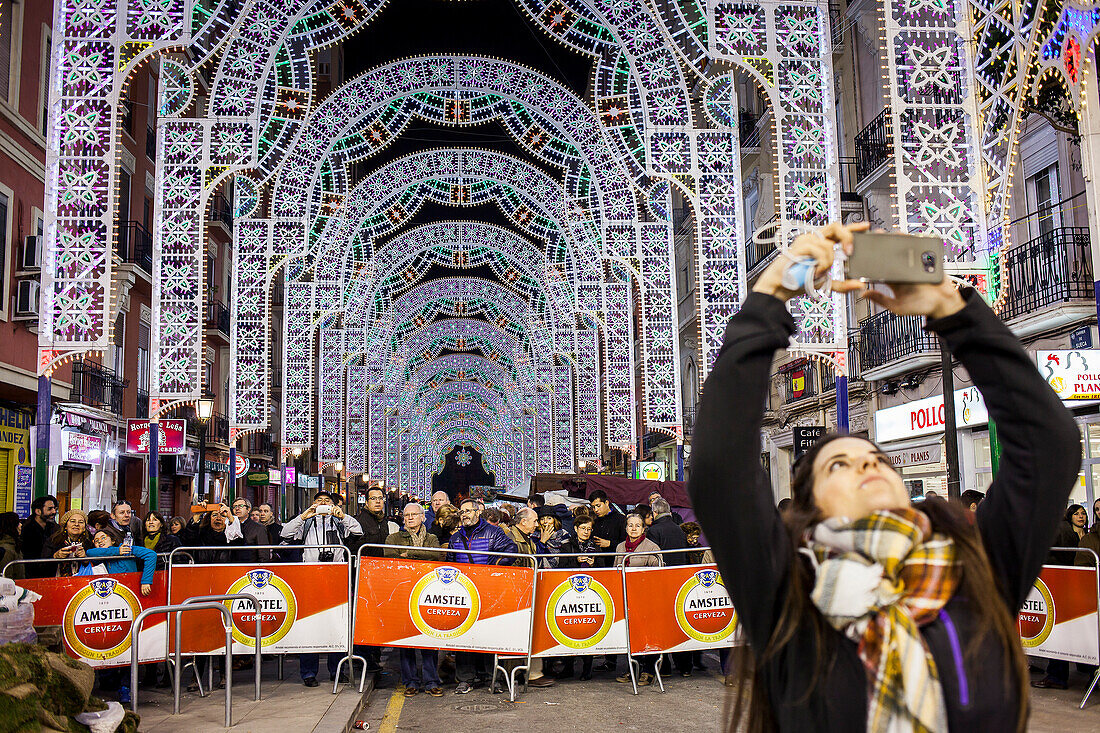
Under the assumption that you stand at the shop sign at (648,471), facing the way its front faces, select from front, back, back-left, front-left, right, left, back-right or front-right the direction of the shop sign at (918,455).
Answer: front-left

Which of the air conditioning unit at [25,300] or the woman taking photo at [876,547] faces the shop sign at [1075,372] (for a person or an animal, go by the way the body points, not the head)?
the air conditioning unit

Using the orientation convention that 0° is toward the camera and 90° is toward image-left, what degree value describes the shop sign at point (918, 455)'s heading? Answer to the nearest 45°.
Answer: approximately 45°

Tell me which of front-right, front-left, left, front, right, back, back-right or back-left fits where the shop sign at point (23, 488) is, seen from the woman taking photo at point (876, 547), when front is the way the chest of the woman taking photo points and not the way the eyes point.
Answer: back-right

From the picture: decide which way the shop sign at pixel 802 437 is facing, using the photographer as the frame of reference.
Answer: facing the viewer

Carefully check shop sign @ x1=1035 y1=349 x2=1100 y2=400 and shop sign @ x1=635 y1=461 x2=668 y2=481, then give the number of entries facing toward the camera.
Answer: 2

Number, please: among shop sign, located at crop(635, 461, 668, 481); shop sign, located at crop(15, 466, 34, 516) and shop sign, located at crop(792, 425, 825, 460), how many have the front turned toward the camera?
3

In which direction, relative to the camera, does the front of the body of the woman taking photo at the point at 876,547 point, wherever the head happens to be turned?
toward the camera

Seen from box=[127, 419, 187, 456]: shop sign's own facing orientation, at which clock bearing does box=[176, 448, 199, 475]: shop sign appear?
box=[176, 448, 199, 475]: shop sign is roughly at 6 o'clock from box=[127, 419, 187, 456]: shop sign.

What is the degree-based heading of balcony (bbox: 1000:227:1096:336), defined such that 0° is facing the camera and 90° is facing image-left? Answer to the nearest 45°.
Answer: approximately 45°
